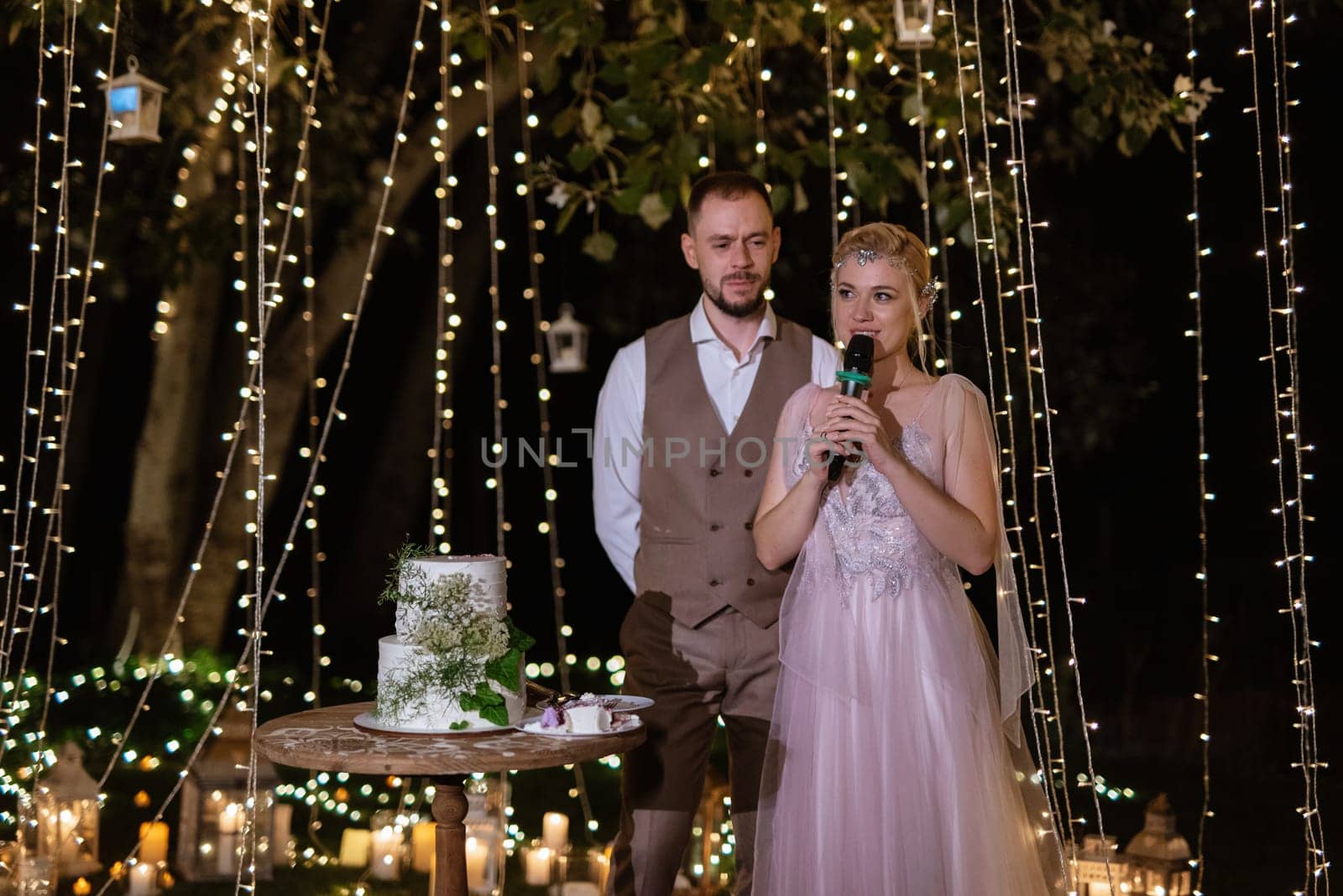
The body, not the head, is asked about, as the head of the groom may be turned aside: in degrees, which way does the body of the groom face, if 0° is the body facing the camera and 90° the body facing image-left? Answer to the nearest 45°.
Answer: approximately 0°

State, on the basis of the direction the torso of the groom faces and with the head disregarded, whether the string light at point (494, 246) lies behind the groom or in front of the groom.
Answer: behind

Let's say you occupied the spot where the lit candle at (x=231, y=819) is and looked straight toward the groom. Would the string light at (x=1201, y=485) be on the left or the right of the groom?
left

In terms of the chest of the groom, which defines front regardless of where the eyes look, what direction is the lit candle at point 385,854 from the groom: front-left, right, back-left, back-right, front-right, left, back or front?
back-right

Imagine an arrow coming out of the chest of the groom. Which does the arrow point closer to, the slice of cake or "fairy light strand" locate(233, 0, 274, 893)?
the slice of cake

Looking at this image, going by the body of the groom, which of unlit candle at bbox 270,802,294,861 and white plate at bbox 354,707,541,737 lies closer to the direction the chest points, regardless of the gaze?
the white plate

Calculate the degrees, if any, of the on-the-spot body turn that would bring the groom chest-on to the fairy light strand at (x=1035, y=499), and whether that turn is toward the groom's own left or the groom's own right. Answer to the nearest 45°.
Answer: approximately 135° to the groom's own left

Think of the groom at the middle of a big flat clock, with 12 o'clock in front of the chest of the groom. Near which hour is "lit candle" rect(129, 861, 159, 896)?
The lit candle is roughly at 4 o'clock from the groom.
